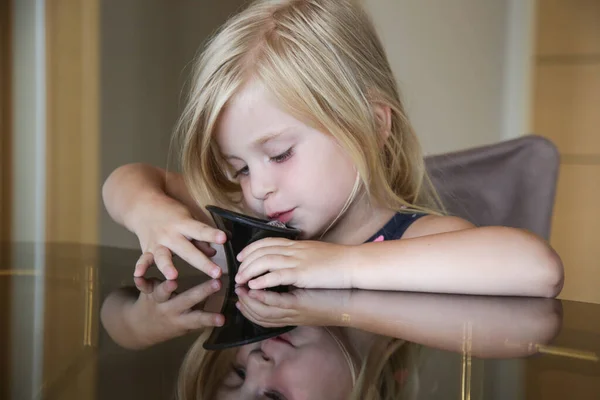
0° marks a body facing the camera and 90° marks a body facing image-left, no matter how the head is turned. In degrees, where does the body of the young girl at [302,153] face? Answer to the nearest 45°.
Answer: approximately 45°
